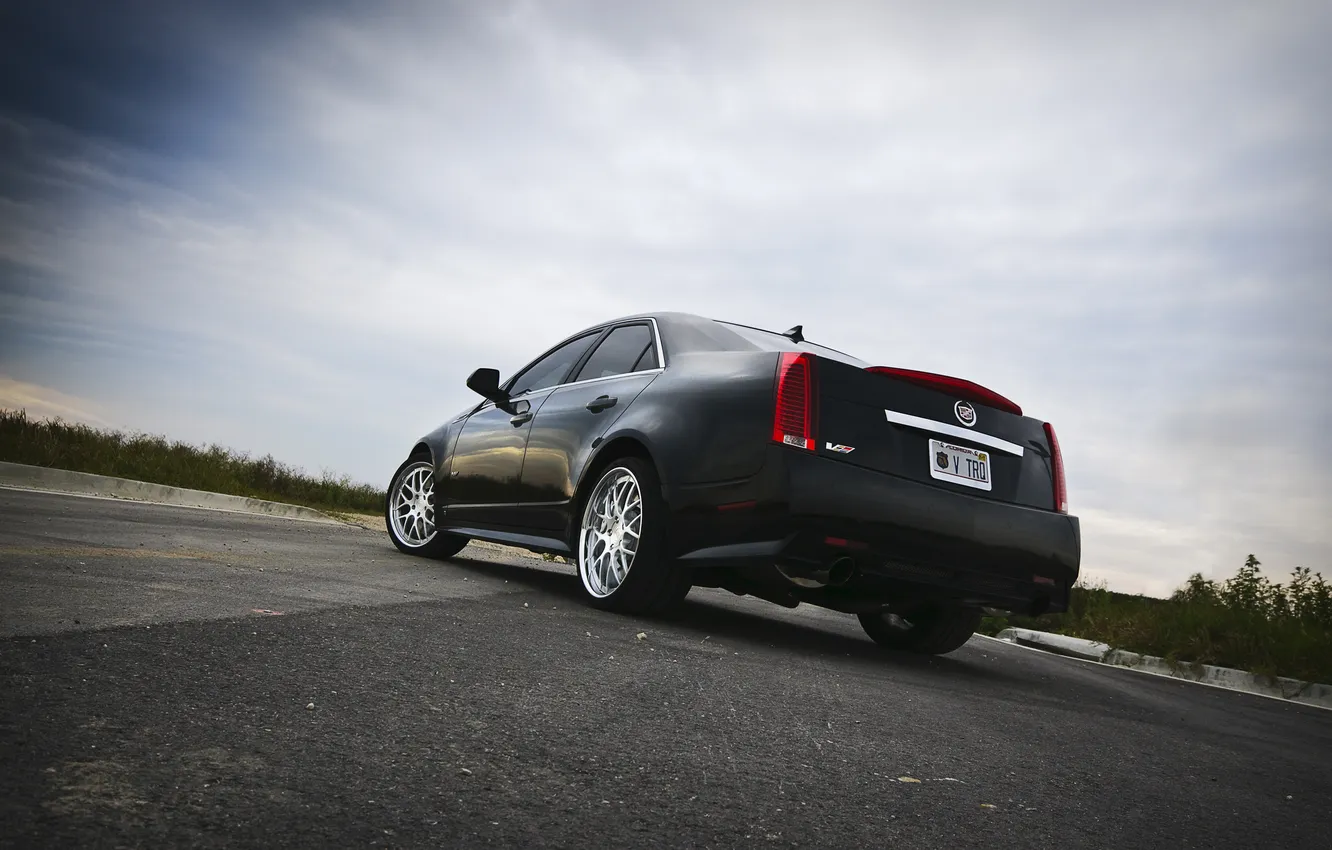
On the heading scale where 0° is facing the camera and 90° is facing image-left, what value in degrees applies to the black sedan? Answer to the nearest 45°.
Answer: approximately 135°

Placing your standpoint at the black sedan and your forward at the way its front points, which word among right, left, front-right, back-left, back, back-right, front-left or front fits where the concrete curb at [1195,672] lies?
right

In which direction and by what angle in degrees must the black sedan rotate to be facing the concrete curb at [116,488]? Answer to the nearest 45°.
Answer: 0° — it already faces it

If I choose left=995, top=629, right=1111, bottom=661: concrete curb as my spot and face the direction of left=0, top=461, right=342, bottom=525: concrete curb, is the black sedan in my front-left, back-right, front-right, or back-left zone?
front-left

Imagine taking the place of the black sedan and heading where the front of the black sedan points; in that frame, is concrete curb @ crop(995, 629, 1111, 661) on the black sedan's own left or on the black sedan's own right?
on the black sedan's own right

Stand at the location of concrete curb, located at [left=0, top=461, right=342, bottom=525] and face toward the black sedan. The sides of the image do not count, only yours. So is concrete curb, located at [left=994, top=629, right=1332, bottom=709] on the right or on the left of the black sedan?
left
